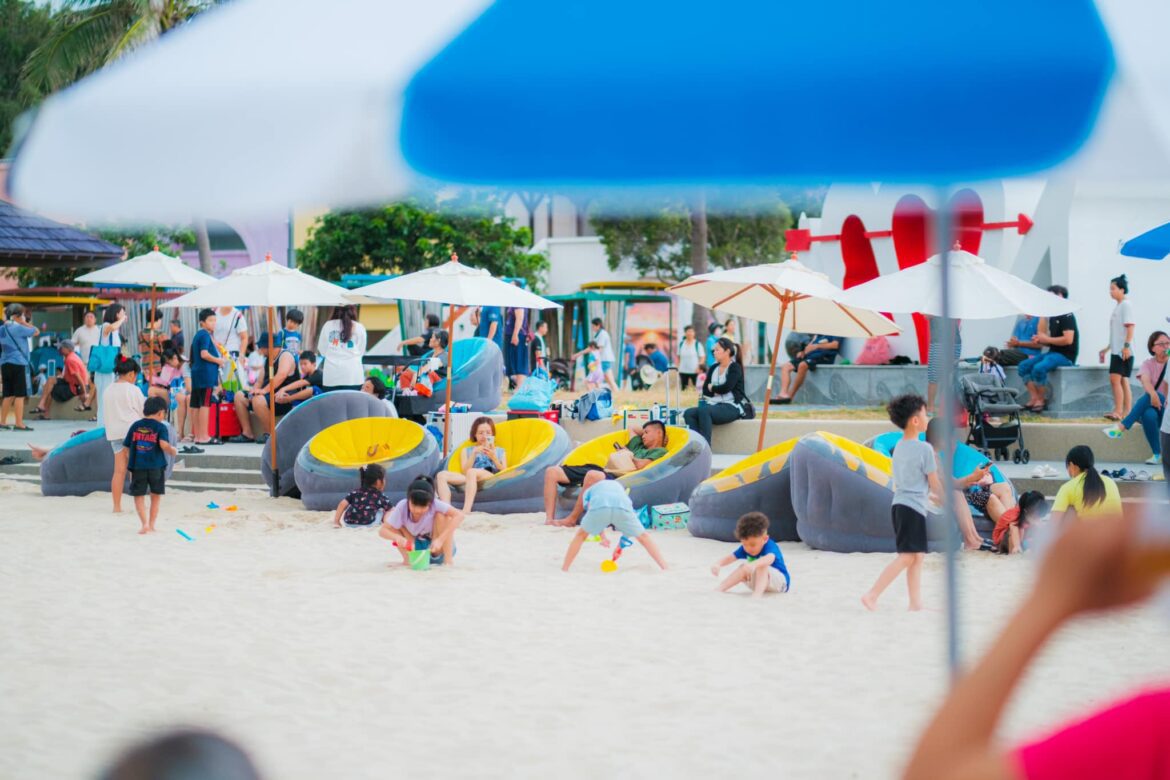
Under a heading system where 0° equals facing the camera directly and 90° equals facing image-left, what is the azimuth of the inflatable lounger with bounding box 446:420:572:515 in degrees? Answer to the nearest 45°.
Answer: approximately 45°

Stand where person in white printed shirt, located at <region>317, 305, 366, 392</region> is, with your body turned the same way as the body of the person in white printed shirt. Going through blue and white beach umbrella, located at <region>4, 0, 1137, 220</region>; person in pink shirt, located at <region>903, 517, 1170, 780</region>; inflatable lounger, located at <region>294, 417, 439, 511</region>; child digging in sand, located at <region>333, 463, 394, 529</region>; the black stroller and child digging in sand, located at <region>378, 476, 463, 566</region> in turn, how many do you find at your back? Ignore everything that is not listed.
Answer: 5

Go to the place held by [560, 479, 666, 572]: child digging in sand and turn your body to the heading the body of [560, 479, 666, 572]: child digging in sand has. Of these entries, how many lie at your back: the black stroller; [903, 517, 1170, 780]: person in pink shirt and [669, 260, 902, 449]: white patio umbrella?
1

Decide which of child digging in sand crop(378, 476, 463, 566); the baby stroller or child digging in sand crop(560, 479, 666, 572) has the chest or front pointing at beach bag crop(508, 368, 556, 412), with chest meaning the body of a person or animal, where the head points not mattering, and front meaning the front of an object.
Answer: child digging in sand crop(560, 479, 666, 572)

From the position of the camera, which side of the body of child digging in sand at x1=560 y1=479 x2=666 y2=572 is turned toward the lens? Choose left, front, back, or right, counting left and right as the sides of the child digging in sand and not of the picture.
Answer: back

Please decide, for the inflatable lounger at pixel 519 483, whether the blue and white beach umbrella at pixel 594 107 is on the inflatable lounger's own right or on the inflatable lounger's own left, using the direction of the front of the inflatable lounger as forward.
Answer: on the inflatable lounger's own left

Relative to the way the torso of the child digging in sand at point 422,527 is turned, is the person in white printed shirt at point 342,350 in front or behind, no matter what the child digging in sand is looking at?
behind

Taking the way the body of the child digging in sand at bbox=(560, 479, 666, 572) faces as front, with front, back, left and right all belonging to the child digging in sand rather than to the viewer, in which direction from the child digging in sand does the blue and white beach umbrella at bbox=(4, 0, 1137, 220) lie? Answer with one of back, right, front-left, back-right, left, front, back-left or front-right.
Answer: back

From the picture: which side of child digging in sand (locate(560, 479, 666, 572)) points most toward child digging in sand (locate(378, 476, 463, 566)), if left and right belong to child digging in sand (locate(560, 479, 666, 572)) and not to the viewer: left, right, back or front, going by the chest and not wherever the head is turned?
left

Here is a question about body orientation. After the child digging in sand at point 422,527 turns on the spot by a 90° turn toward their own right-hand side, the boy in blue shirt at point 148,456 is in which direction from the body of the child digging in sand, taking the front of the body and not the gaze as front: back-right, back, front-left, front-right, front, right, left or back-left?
front-right

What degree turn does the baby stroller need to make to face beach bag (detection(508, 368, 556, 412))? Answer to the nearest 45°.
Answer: approximately 135° to its right

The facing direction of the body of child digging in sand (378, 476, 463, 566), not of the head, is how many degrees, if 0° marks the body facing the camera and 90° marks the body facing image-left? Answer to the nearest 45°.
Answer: approximately 0°
